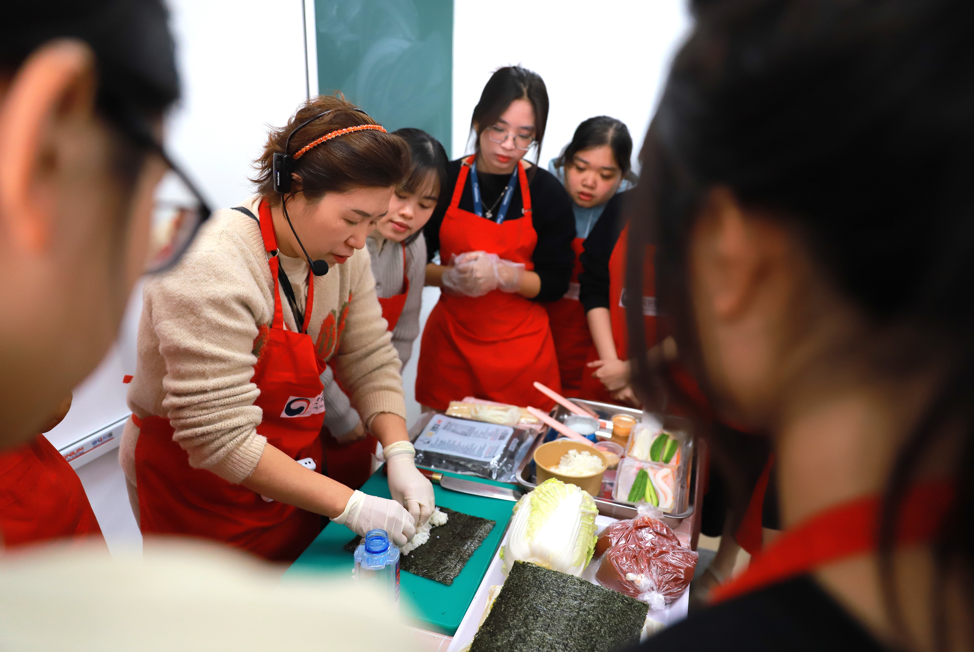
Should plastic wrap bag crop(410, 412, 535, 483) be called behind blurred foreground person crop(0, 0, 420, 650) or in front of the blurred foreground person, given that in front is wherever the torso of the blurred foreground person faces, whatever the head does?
in front

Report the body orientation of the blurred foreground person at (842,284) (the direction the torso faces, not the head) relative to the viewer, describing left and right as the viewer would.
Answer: facing away from the viewer and to the left of the viewer

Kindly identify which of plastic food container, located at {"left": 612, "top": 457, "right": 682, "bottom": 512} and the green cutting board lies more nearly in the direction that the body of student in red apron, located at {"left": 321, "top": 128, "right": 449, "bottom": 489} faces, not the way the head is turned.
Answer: the green cutting board

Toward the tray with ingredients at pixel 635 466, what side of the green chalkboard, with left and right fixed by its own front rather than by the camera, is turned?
front

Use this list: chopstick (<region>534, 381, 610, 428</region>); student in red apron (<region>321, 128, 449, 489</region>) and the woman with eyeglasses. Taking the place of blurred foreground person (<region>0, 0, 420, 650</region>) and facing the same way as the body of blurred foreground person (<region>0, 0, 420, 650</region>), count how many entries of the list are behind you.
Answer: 0

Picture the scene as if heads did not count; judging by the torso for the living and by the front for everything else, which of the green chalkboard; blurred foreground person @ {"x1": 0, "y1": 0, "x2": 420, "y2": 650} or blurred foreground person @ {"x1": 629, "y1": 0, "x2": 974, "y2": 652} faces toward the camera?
the green chalkboard

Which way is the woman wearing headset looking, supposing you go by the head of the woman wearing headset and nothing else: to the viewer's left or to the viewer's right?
to the viewer's right

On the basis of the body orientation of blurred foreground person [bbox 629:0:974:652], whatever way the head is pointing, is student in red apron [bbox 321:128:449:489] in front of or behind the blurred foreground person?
in front

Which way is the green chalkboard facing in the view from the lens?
facing the viewer

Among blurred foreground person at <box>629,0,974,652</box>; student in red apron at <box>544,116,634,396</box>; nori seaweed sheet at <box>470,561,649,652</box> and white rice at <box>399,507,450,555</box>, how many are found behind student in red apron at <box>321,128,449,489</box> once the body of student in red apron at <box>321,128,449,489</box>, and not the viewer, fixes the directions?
1

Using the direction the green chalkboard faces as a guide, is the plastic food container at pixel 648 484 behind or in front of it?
in front

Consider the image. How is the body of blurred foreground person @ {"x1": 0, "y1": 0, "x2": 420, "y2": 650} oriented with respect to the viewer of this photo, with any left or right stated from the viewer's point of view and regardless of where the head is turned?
facing away from the viewer and to the right of the viewer

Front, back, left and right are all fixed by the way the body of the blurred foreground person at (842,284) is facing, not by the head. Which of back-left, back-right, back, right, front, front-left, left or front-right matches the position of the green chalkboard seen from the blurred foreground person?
front

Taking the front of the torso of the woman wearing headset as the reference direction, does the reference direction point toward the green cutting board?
yes

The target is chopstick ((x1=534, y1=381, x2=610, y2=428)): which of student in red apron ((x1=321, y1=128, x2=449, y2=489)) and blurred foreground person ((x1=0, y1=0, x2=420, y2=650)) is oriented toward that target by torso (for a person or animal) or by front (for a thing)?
the blurred foreground person

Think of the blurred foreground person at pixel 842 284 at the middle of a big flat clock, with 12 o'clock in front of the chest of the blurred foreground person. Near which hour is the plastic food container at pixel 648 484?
The plastic food container is roughly at 1 o'clock from the blurred foreground person.
